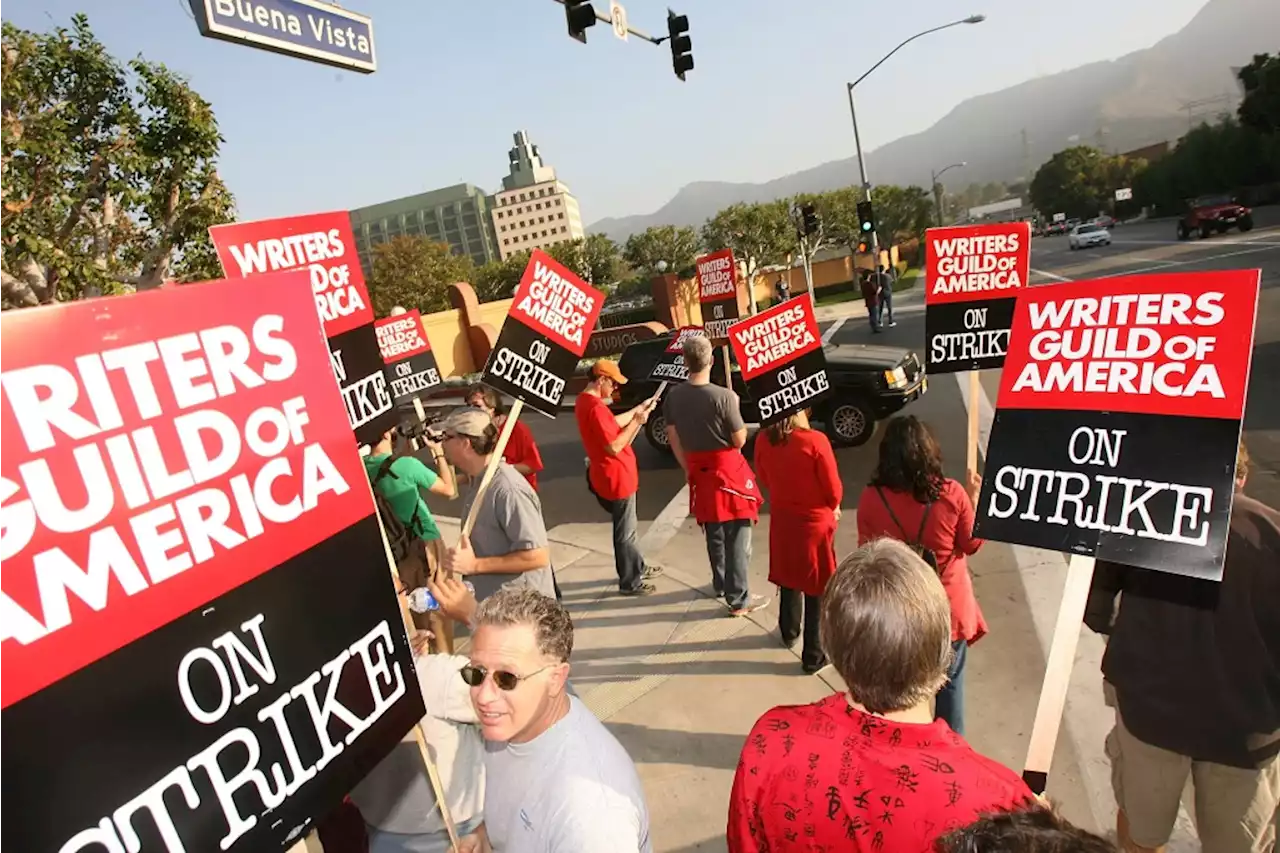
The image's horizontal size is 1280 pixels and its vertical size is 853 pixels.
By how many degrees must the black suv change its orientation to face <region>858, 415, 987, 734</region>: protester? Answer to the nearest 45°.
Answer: approximately 90° to its right

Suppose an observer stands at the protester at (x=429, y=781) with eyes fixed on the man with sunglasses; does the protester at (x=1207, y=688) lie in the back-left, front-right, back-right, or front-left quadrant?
front-left

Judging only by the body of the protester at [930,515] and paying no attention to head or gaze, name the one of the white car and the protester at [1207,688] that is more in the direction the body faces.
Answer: the white car

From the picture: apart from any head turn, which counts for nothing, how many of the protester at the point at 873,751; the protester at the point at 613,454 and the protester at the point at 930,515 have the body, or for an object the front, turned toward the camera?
0

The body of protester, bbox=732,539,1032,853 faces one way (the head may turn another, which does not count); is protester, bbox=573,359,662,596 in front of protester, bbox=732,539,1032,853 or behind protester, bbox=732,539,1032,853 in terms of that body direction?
in front

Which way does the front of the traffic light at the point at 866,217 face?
toward the camera

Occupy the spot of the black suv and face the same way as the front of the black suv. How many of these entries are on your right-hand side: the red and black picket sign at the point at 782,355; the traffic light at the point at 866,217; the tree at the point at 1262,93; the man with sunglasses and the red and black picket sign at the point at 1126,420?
3

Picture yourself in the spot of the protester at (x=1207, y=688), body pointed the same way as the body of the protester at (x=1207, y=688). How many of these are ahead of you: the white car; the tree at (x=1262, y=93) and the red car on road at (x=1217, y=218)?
3

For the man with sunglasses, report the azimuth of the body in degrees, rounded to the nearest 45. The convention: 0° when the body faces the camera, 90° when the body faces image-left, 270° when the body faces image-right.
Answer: approximately 45°

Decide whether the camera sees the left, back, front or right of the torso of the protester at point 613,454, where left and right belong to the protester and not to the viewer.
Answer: right

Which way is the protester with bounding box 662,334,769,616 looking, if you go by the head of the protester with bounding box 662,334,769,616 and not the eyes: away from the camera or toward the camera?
away from the camera

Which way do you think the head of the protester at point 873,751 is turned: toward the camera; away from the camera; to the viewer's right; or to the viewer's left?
away from the camera

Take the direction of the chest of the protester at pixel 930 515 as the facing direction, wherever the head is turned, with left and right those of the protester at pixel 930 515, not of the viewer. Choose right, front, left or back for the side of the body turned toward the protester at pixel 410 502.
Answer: left

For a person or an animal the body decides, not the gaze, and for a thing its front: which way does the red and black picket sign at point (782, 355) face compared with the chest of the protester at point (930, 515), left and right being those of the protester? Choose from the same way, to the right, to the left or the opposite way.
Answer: the opposite way

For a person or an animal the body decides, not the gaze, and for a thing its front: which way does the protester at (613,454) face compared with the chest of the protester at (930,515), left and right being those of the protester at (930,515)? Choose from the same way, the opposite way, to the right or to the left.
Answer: to the right

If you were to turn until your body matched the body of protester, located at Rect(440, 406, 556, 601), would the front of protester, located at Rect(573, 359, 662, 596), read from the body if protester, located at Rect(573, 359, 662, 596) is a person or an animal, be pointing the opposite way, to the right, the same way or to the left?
the opposite way

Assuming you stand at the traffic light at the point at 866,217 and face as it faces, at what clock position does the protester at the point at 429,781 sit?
The protester is roughly at 12 o'clock from the traffic light.

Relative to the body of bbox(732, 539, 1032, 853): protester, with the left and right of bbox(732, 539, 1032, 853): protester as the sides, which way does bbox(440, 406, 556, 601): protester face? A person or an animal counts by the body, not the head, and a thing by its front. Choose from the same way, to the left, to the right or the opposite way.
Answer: to the left

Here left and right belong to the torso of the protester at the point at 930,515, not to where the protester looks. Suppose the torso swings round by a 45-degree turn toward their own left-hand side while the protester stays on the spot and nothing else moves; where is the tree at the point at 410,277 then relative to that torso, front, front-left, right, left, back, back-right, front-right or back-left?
front

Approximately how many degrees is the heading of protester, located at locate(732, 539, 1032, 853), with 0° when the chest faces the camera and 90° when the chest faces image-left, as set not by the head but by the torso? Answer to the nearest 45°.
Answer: approximately 180°

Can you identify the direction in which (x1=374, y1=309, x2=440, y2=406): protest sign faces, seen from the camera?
facing the viewer

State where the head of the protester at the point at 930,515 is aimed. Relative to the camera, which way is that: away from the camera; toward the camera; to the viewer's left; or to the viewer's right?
away from the camera

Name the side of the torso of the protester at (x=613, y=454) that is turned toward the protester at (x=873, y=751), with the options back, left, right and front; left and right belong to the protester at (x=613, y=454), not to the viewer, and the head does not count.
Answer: right
